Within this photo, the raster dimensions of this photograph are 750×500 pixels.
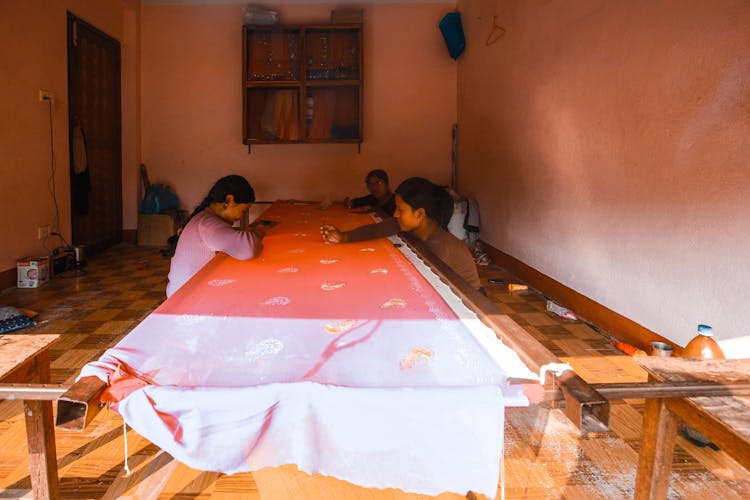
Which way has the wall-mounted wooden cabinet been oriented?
toward the camera

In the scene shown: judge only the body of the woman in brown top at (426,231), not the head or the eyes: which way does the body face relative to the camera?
to the viewer's left

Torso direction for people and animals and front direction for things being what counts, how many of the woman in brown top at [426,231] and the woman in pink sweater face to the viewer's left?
1

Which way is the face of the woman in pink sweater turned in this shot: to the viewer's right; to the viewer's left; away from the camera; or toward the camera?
to the viewer's right

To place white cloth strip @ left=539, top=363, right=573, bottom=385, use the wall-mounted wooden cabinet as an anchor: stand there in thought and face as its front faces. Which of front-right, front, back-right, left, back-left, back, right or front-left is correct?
front

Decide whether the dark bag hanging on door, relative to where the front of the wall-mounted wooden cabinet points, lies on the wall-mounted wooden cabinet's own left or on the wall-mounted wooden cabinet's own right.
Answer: on the wall-mounted wooden cabinet's own right

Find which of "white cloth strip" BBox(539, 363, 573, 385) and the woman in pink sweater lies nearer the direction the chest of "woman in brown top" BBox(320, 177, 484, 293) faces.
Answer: the woman in pink sweater

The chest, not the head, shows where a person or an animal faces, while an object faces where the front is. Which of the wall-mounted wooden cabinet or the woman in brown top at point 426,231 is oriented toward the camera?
the wall-mounted wooden cabinet

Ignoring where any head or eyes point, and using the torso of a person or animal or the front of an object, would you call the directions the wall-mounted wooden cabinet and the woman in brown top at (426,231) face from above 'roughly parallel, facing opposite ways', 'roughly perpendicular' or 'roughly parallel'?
roughly perpendicular

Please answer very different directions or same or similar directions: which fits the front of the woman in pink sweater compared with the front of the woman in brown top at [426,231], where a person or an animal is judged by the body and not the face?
very different directions

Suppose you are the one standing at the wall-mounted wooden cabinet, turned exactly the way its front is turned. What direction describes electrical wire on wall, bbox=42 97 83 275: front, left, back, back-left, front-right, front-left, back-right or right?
front-right

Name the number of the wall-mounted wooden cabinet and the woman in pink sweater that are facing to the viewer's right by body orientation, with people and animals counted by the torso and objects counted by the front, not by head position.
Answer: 1

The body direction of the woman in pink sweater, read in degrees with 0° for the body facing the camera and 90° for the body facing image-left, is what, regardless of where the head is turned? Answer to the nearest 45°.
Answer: approximately 270°

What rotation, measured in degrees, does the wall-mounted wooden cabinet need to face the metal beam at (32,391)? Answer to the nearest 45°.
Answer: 0° — it already faces it

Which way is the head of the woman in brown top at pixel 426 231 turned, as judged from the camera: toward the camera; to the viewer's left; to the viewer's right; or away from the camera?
to the viewer's left

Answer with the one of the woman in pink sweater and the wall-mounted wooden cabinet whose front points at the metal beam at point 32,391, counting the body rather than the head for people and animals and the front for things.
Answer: the wall-mounted wooden cabinet

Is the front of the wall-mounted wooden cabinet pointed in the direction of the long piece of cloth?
yes

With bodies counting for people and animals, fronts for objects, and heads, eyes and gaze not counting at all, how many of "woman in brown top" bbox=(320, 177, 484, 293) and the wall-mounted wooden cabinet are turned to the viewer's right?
0
